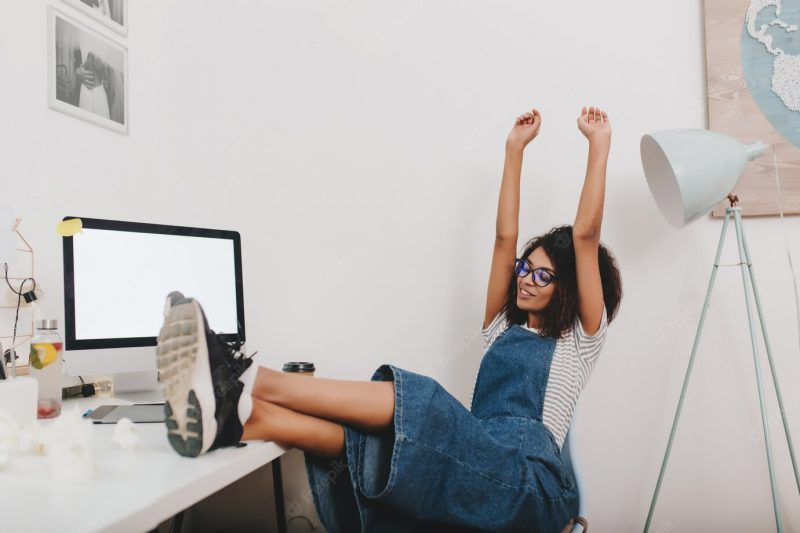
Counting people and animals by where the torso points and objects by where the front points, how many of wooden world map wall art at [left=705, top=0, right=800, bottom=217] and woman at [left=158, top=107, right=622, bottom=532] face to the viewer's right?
0

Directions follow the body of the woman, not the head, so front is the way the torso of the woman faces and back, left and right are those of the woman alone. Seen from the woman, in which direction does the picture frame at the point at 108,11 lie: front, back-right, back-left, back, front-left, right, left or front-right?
right

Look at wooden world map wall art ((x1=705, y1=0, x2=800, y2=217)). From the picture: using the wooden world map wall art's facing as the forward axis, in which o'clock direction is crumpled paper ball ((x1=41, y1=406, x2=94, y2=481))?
The crumpled paper ball is roughly at 1 o'clock from the wooden world map wall art.

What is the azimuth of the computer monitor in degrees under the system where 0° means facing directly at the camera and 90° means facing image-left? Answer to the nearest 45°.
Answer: approximately 315°

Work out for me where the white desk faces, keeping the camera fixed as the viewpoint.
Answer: facing the viewer and to the right of the viewer

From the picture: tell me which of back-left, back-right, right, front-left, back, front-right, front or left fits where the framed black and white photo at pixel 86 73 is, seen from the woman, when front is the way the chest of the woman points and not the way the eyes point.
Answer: right

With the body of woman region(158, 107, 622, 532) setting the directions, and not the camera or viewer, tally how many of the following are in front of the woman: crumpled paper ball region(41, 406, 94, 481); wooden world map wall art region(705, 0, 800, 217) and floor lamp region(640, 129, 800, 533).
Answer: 1

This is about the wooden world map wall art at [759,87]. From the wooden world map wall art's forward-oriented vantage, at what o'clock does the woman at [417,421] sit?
The woman is roughly at 1 o'clock from the wooden world map wall art.

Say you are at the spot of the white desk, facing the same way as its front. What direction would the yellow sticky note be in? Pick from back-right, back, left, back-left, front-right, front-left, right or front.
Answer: back-left

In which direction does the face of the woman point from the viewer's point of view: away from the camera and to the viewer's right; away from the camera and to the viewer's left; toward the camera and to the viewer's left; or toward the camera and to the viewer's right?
toward the camera and to the viewer's left
